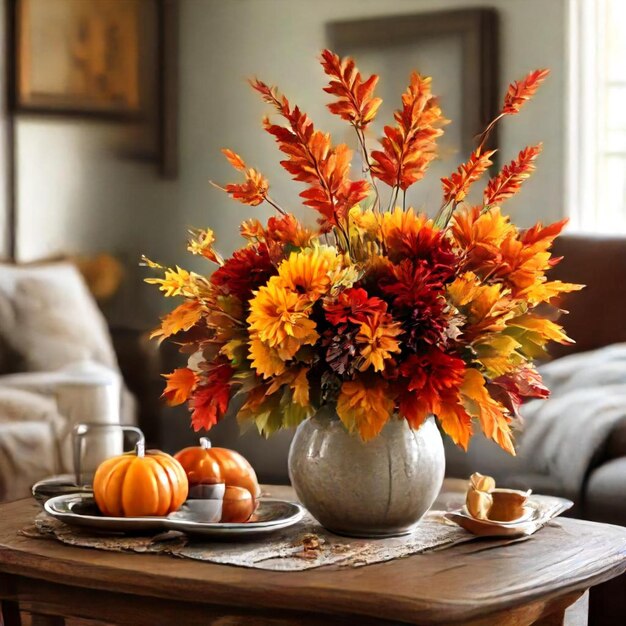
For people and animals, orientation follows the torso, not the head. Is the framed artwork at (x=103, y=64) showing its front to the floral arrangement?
yes

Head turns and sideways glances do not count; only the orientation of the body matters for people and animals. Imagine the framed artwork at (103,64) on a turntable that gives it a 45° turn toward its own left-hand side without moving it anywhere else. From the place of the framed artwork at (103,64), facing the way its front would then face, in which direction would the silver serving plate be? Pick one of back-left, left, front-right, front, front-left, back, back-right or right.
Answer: front-right

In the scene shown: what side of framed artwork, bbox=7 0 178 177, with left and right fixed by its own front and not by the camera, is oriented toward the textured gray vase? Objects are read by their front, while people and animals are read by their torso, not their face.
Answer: front

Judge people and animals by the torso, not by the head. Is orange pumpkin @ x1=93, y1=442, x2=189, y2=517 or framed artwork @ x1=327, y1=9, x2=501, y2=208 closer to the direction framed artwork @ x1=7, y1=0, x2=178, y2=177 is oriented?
the orange pumpkin

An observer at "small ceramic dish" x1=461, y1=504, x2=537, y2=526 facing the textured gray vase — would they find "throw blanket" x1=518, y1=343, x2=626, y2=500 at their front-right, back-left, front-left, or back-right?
back-right

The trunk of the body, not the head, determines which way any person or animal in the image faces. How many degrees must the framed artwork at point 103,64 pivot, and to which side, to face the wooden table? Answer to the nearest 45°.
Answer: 0° — it already faces it

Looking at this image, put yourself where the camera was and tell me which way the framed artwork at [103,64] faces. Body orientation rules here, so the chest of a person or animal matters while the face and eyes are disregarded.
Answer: facing the viewer

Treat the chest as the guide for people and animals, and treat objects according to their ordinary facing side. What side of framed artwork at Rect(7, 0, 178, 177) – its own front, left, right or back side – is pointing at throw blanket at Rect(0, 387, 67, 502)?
front

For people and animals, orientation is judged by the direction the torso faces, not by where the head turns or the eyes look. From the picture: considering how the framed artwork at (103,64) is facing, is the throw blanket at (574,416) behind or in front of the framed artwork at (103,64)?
in front

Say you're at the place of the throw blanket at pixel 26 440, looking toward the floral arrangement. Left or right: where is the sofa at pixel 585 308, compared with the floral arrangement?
left

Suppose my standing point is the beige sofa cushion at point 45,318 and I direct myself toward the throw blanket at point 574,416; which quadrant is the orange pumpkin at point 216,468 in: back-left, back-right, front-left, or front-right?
front-right

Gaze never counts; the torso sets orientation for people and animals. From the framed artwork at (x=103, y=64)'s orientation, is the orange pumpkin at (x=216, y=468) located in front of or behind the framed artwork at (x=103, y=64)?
in front
